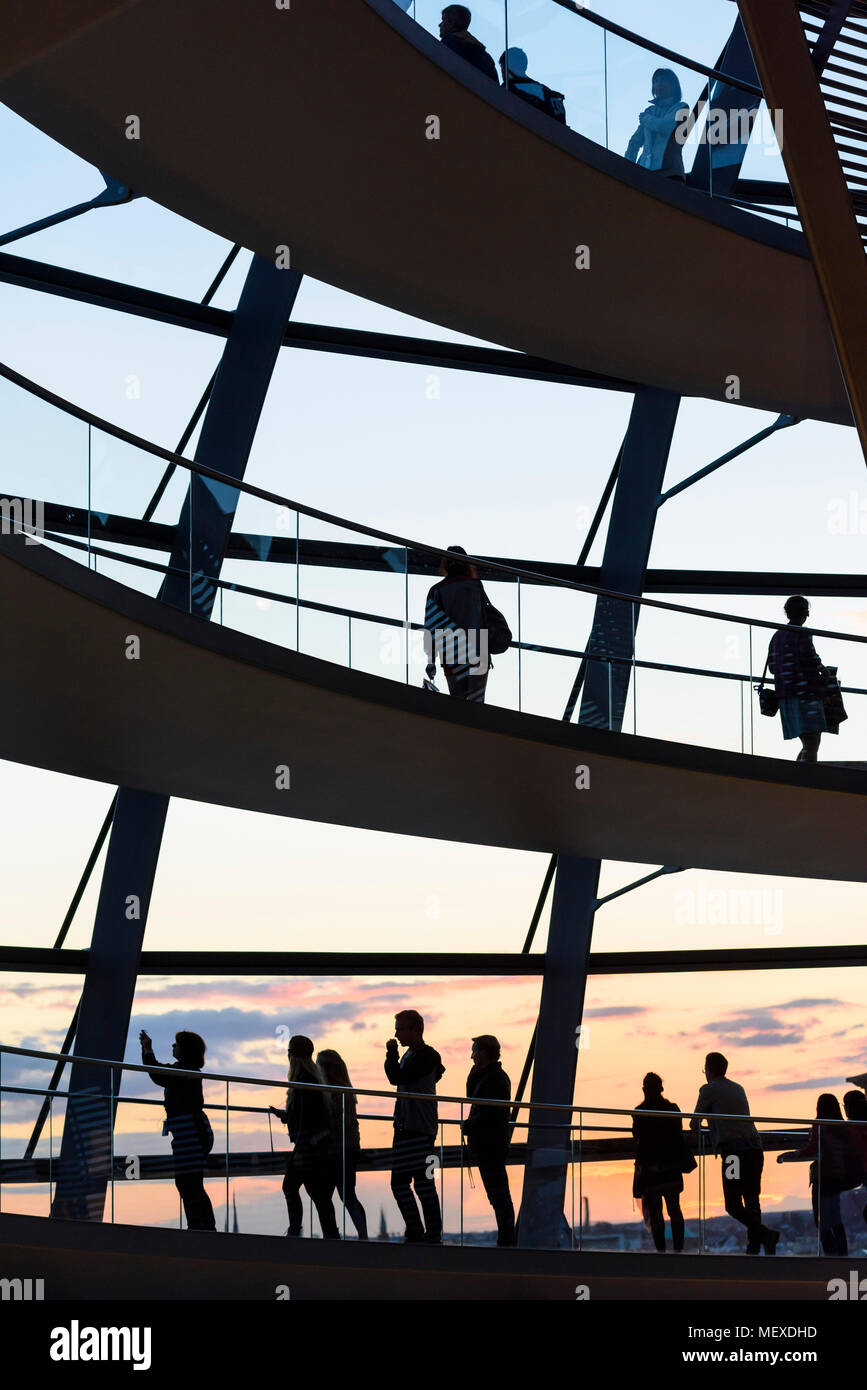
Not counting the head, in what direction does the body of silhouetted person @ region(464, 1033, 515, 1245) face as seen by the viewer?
to the viewer's left

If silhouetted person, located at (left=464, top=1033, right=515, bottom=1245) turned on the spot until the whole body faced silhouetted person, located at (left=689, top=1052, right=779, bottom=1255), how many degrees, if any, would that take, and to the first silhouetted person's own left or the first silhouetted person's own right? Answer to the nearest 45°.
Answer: approximately 135° to the first silhouetted person's own right

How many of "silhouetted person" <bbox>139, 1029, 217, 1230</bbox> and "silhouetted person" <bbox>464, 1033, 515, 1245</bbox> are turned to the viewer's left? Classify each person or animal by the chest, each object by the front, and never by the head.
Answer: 2

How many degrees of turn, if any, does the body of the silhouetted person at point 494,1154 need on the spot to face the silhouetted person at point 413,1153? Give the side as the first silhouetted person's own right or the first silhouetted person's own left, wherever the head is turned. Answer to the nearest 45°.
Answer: approximately 45° to the first silhouetted person's own left
